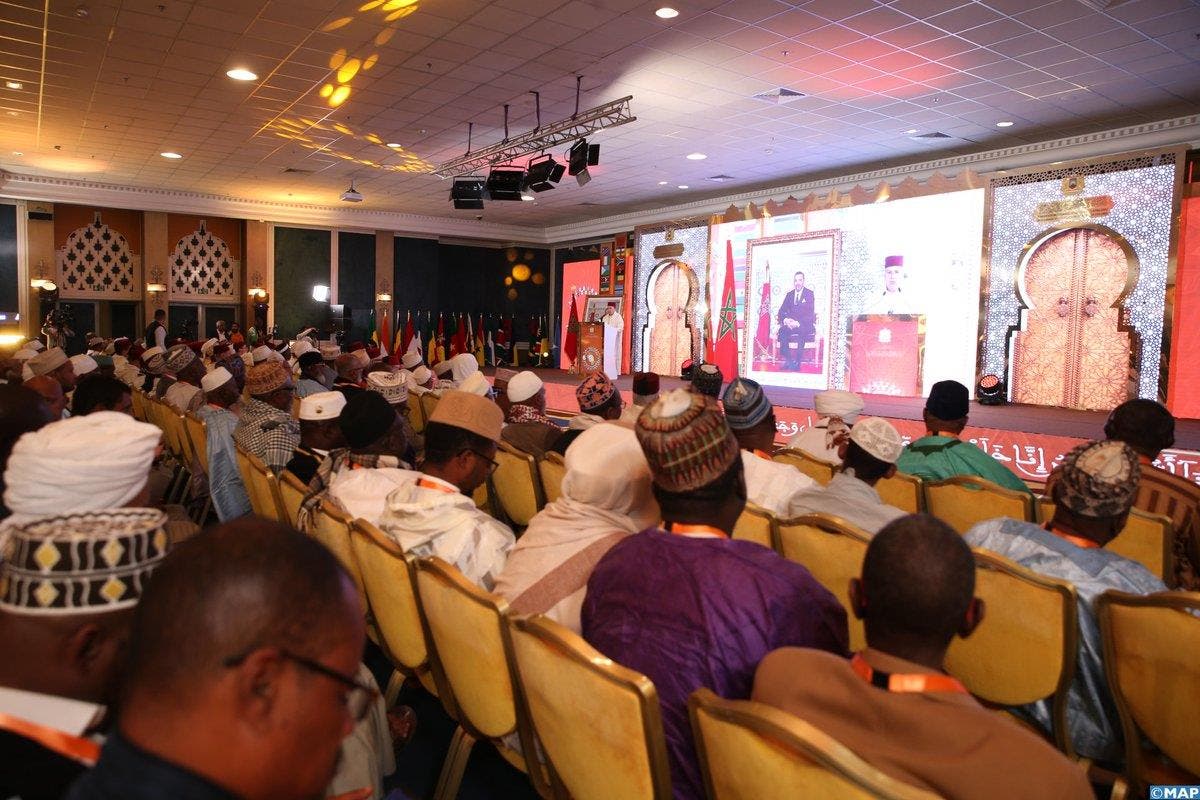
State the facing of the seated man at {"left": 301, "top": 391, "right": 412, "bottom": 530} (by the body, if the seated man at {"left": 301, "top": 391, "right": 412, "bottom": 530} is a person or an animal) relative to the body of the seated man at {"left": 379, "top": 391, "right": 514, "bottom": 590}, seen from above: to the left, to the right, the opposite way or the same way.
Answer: the same way

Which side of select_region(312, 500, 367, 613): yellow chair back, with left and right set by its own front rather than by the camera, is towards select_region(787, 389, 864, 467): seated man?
front

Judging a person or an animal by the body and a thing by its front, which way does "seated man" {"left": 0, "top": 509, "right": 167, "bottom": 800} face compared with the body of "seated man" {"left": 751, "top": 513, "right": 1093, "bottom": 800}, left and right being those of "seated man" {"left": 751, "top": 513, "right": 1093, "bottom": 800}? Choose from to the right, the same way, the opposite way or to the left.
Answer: the same way

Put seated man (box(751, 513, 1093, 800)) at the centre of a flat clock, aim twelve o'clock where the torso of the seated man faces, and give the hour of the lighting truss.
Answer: The lighting truss is roughly at 11 o'clock from the seated man.

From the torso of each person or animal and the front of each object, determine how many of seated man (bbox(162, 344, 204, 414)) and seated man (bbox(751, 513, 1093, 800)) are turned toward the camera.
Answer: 0

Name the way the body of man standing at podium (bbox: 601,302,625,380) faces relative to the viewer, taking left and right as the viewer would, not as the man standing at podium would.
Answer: facing the viewer and to the left of the viewer

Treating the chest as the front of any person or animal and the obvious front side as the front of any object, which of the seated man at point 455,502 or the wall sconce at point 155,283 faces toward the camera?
the wall sconce

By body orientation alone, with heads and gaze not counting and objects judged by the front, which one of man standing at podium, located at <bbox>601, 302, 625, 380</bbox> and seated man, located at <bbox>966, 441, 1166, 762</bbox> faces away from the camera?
the seated man

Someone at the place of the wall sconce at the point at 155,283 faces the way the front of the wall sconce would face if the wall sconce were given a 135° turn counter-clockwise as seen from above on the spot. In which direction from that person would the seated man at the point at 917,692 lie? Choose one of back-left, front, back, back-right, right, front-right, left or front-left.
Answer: back-right

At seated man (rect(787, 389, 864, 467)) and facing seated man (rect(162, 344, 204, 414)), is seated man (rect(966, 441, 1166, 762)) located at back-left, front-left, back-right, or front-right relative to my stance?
back-left

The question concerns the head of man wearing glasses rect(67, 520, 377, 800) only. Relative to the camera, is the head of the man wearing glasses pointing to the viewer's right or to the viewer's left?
to the viewer's right

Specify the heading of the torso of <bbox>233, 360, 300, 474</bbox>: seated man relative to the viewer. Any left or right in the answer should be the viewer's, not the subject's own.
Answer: facing away from the viewer and to the right of the viewer

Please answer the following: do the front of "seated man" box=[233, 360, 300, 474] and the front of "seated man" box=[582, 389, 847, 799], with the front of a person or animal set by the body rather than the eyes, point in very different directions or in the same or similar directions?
same or similar directions

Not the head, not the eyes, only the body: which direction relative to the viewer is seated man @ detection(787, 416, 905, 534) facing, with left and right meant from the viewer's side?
facing away from the viewer

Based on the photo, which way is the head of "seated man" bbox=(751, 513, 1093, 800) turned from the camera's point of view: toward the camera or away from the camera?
away from the camera

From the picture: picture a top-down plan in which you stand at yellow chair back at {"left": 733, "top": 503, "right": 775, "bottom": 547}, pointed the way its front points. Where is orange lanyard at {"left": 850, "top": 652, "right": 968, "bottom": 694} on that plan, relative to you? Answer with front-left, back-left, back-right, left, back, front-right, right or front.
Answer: back-right

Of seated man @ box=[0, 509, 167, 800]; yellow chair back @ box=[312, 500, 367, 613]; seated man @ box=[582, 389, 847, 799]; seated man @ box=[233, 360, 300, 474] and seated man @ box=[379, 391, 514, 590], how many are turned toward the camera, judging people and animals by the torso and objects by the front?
0

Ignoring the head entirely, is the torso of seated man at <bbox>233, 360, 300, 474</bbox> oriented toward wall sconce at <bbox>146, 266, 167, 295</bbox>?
no

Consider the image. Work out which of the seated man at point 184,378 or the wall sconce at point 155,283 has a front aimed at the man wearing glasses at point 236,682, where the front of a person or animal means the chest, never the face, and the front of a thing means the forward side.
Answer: the wall sconce

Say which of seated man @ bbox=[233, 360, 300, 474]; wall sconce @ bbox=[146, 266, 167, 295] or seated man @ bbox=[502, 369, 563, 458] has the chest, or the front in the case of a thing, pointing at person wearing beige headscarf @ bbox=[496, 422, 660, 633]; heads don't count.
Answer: the wall sconce

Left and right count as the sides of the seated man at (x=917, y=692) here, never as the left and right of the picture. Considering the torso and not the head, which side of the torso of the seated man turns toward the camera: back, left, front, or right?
back
